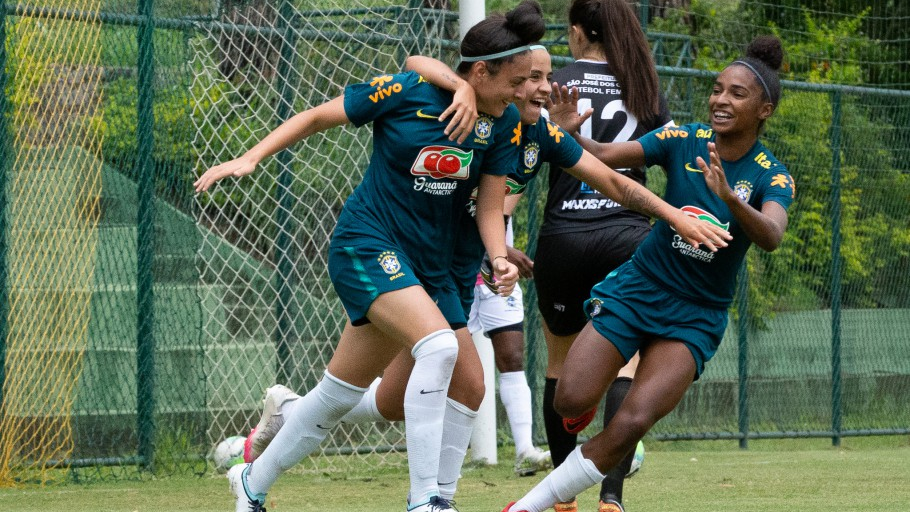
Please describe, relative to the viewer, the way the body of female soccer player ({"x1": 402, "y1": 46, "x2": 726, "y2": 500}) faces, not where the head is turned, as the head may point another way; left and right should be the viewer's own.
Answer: facing the viewer and to the right of the viewer

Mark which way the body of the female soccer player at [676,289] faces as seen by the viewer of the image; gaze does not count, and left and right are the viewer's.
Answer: facing the viewer and to the left of the viewer

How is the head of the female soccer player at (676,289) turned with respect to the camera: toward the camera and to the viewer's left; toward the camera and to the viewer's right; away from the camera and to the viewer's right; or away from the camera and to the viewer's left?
toward the camera and to the viewer's left

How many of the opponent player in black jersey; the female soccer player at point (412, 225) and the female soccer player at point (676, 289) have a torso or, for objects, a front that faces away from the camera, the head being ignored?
1

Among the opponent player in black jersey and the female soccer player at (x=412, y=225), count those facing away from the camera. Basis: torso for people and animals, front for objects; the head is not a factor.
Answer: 1

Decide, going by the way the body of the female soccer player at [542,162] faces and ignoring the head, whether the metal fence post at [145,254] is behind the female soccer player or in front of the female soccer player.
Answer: behind

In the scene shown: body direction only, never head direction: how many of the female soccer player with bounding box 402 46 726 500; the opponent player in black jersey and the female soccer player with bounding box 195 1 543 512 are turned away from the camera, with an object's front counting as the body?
1

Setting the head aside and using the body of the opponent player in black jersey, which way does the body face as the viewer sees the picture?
away from the camera

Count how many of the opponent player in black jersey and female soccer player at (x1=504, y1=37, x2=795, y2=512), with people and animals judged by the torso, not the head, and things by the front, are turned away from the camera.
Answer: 1

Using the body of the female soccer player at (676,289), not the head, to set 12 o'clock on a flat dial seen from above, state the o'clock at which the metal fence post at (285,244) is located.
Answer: The metal fence post is roughly at 3 o'clock from the female soccer player.

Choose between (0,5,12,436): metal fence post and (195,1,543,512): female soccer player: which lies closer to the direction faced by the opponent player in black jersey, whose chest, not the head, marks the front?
the metal fence post

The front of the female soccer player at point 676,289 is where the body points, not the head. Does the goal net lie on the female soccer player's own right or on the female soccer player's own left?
on the female soccer player's own right
